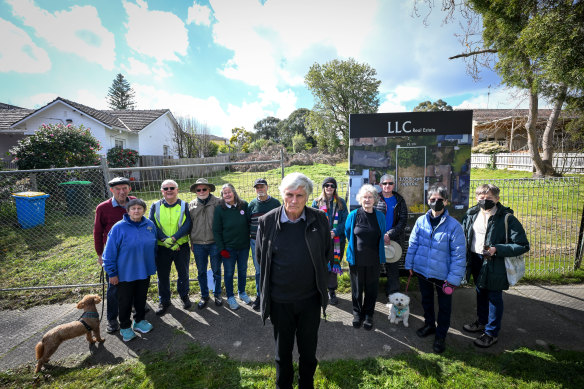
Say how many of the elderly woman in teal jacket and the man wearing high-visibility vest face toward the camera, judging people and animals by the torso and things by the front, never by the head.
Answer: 2

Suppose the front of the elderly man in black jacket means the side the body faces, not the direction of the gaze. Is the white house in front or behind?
behind

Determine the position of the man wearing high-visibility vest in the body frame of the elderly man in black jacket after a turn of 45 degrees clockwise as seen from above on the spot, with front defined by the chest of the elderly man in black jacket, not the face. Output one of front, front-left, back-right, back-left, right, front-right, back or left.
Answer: right

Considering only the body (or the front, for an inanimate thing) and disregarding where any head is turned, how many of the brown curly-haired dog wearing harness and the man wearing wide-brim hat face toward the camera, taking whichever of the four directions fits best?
1

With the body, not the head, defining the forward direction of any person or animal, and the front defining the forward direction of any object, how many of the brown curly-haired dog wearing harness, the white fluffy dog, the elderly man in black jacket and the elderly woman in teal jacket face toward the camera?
3

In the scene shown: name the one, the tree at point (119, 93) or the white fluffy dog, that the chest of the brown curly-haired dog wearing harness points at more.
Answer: the tree

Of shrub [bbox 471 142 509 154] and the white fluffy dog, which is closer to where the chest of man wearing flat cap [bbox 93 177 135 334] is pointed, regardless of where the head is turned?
the white fluffy dog

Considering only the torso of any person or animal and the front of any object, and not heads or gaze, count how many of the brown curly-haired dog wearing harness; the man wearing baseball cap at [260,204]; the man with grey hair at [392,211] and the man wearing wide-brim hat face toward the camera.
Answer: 3

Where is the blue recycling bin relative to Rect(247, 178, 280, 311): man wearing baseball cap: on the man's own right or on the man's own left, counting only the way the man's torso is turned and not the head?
on the man's own right

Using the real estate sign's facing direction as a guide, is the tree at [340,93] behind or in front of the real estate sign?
behind
